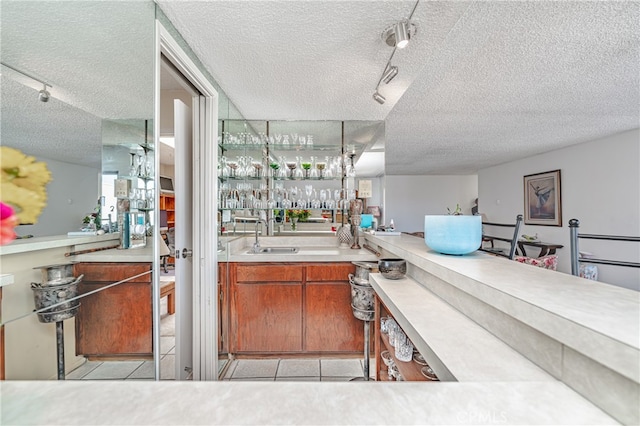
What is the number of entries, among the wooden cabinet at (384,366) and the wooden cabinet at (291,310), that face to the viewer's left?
1

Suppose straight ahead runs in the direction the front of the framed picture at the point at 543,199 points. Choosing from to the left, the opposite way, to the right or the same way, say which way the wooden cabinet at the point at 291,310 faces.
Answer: to the left

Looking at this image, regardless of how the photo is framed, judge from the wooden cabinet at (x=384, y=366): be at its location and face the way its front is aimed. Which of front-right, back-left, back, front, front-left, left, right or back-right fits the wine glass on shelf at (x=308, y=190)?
front-right

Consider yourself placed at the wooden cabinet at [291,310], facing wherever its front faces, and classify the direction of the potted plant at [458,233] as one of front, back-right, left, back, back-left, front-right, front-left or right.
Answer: front-left

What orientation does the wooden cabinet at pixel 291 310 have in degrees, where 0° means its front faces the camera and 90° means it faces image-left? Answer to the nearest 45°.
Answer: approximately 0°

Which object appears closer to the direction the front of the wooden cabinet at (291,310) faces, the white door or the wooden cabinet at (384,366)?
the wooden cabinet

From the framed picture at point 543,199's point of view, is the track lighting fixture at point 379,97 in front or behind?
in front

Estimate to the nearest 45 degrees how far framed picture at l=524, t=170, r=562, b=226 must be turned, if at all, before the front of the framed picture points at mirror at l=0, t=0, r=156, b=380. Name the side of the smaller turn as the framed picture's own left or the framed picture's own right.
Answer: approximately 45° to the framed picture's own left

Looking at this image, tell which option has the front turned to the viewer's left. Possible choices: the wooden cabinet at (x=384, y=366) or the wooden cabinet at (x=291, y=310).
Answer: the wooden cabinet at (x=384, y=366)

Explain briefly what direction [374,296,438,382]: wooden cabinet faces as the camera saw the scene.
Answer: facing to the left of the viewer

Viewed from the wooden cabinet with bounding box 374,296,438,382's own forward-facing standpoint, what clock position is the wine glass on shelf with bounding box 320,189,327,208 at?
The wine glass on shelf is roughly at 2 o'clock from the wooden cabinet.
